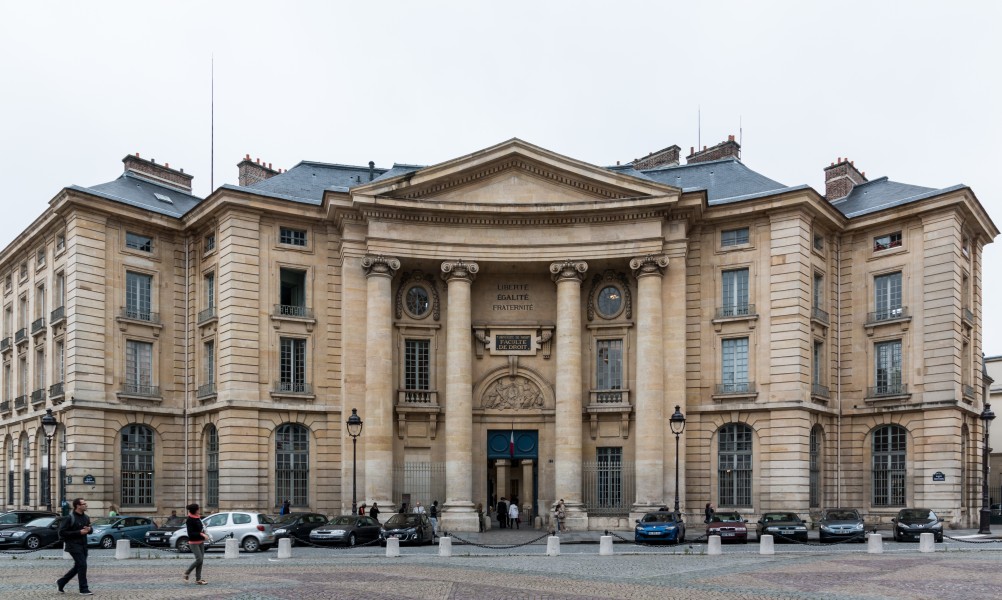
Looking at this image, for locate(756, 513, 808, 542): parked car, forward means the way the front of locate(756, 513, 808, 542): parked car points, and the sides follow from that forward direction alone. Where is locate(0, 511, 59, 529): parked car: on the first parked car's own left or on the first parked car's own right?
on the first parked car's own right

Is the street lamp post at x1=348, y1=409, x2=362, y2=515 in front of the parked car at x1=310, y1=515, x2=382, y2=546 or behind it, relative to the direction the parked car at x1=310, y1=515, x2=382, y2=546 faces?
behind

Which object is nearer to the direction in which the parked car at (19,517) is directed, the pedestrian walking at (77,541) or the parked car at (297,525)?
the pedestrian walking

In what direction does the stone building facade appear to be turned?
toward the camera

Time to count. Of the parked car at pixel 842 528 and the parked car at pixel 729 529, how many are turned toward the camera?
2

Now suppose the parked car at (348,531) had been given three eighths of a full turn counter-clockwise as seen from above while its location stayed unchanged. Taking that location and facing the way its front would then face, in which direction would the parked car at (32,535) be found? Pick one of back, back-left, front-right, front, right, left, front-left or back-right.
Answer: back

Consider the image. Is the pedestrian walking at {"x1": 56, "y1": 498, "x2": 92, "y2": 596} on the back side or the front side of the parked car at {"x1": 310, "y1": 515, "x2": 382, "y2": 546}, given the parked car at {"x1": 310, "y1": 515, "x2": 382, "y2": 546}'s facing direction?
on the front side

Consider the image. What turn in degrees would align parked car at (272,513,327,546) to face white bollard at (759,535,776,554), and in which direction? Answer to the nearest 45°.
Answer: approximately 90° to its left

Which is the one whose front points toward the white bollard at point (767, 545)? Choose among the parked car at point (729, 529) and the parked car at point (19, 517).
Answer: the parked car at point (729, 529)

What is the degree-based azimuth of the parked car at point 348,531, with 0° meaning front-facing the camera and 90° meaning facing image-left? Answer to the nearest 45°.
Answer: approximately 45°

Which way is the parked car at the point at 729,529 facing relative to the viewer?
toward the camera

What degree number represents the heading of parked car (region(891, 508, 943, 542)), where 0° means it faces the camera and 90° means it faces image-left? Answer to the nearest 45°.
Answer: approximately 0°

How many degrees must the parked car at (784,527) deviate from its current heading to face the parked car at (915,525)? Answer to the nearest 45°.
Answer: approximately 90° to its left
